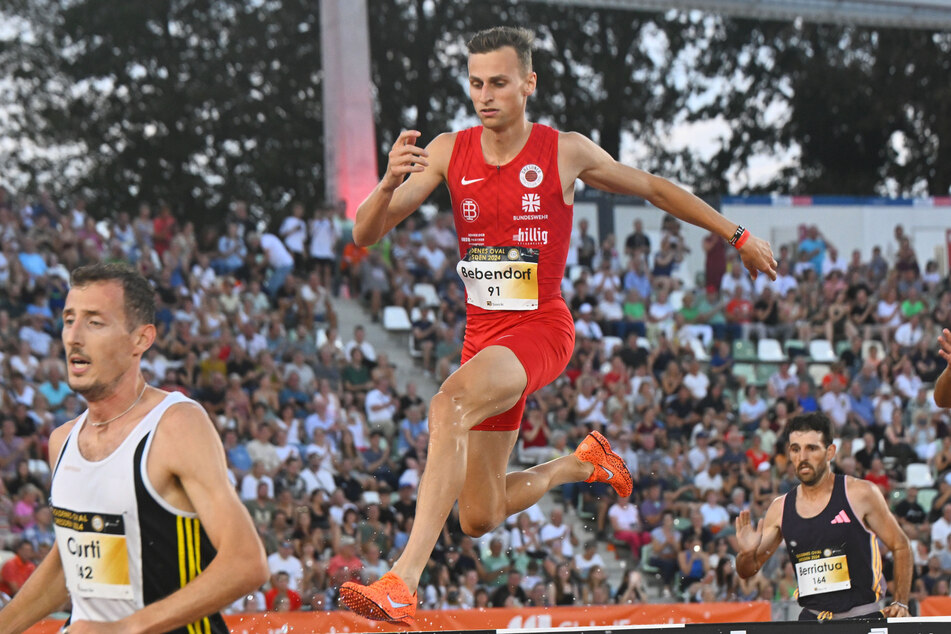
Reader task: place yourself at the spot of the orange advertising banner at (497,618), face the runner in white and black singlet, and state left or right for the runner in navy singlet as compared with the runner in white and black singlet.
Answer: left

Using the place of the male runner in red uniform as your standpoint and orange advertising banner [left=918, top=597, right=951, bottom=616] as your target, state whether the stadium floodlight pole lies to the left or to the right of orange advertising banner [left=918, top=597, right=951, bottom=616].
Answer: left

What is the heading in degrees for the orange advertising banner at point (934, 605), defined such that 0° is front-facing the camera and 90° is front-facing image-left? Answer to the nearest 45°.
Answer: approximately 0°

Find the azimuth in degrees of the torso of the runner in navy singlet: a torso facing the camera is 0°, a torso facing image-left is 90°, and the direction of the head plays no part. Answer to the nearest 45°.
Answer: approximately 45°

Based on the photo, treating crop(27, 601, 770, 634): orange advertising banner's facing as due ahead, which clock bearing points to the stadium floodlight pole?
The stadium floodlight pole is roughly at 6 o'clock from the orange advertising banner.

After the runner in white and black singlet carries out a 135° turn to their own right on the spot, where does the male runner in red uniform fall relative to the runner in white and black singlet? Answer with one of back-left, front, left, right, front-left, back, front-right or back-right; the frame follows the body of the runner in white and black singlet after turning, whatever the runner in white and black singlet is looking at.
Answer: front-right

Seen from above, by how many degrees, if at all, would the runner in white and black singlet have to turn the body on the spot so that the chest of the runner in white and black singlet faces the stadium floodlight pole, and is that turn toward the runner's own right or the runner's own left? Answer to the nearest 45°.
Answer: approximately 135° to the runner's own right

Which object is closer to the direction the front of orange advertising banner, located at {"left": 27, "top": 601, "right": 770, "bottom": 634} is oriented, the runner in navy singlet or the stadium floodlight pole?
the runner in navy singlet

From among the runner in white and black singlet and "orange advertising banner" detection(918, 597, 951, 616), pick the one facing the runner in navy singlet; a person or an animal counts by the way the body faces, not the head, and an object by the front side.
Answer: the orange advertising banner

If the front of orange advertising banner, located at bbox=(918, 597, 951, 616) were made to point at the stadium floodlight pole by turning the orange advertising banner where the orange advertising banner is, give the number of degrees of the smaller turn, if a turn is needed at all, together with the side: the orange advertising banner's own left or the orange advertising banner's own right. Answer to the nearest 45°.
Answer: approximately 135° to the orange advertising banner's own right

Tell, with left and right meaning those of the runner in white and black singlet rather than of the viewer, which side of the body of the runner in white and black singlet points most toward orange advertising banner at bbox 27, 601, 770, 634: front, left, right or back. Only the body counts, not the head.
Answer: back
